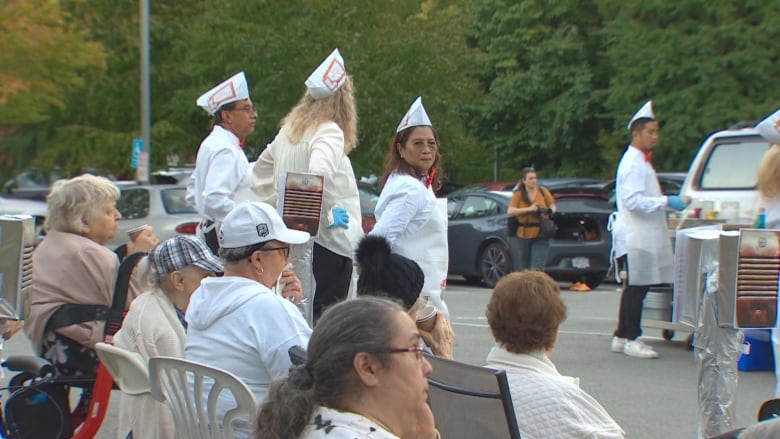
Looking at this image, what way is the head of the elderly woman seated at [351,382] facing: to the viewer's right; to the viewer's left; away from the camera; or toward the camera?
to the viewer's right

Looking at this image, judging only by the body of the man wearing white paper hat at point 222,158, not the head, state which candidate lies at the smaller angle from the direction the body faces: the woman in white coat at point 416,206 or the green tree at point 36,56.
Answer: the woman in white coat

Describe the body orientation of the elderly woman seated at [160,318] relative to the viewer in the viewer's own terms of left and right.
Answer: facing to the right of the viewer

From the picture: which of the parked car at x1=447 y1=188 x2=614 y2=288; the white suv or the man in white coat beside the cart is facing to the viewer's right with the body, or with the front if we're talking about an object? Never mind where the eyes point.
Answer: the man in white coat beside the cart

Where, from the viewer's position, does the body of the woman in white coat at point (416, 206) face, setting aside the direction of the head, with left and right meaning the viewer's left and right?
facing the viewer and to the right of the viewer

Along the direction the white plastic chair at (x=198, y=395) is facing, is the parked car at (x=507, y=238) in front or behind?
in front

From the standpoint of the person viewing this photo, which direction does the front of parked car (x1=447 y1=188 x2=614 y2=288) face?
facing away from the viewer and to the left of the viewer

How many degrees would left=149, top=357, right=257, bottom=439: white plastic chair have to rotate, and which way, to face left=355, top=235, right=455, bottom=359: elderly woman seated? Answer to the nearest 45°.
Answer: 0° — it already faces them

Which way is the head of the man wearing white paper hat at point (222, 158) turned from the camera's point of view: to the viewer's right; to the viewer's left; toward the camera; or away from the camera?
to the viewer's right

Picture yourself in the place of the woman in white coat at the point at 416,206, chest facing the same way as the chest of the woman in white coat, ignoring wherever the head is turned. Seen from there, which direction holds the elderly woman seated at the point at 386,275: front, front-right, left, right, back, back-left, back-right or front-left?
front-right
